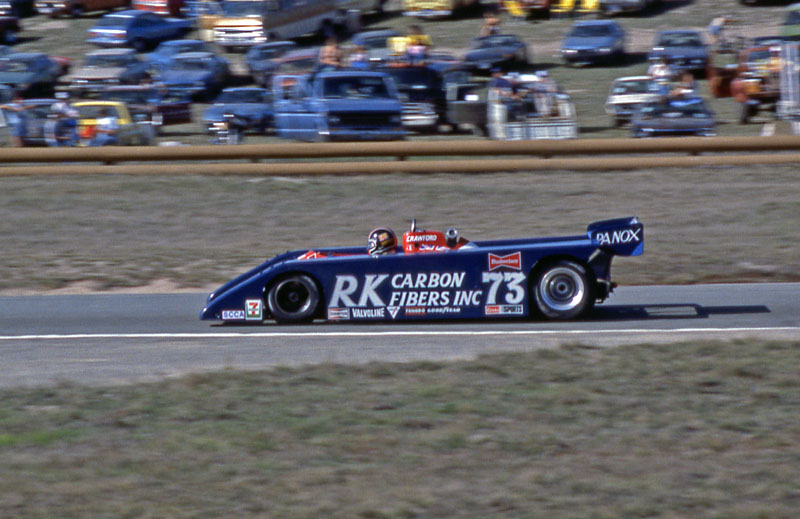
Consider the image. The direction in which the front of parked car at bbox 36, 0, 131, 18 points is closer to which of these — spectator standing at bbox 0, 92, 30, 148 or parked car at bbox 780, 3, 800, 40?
the spectator standing

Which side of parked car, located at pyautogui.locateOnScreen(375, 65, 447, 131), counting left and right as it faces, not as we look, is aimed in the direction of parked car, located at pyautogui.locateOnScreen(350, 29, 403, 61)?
back

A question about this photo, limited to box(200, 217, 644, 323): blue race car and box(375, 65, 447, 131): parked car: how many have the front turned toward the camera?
1

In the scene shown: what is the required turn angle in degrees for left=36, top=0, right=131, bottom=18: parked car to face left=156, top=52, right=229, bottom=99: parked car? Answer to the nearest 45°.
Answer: approximately 45° to its left

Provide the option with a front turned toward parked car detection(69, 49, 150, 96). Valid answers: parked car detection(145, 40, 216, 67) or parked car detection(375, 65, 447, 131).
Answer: parked car detection(145, 40, 216, 67)

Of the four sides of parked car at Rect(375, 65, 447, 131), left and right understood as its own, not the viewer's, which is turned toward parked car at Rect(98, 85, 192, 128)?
right

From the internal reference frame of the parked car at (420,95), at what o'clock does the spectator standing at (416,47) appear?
The spectator standing is roughly at 6 o'clock from the parked car.

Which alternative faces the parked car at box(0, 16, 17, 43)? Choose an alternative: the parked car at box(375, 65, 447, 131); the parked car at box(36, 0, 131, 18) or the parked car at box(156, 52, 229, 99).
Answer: the parked car at box(36, 0, 131, 18)

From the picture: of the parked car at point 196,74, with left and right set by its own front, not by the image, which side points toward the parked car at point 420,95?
left

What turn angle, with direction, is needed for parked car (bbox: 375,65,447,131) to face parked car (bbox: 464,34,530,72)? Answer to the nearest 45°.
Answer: approximately 180°

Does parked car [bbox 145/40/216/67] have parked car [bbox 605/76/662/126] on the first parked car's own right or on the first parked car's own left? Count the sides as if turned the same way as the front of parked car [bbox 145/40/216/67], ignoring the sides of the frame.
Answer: on the first parked car's own left

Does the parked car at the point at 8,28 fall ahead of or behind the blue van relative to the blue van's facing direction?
behind
